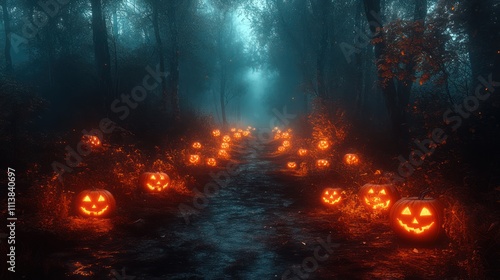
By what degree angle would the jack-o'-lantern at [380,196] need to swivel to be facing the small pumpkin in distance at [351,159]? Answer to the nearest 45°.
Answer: approximately 180°

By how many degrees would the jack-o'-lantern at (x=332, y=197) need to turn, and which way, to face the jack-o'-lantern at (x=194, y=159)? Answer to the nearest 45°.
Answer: approximately 135° to its right

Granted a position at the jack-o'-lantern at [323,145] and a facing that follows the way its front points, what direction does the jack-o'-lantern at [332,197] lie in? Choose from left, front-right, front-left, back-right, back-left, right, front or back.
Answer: front

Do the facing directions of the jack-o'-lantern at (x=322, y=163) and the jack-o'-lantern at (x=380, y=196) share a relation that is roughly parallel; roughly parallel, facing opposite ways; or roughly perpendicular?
roughly parallel

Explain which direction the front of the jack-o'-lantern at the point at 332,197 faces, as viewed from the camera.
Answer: facing the viewer

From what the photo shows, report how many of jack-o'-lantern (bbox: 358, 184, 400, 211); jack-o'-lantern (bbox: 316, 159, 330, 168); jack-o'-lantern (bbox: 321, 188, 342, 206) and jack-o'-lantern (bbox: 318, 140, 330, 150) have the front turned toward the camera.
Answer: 4

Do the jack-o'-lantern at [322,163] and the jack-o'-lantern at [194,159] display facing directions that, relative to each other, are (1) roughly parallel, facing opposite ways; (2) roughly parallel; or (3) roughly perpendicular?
roughly parallel

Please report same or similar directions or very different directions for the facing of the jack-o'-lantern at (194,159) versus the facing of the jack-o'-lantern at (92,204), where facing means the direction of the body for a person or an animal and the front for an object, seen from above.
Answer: same or similar directions

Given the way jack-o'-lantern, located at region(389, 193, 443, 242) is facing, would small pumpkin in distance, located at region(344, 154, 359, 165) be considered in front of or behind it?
behind

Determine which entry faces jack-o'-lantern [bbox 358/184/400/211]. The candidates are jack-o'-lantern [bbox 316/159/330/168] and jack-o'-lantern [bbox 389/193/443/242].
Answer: jack-o'-lantern [bbox 316/159/330/168]

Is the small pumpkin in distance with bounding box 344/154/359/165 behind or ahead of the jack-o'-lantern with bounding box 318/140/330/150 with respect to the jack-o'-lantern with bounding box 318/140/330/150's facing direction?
ahead

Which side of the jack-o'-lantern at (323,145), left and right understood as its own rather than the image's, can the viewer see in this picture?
front
